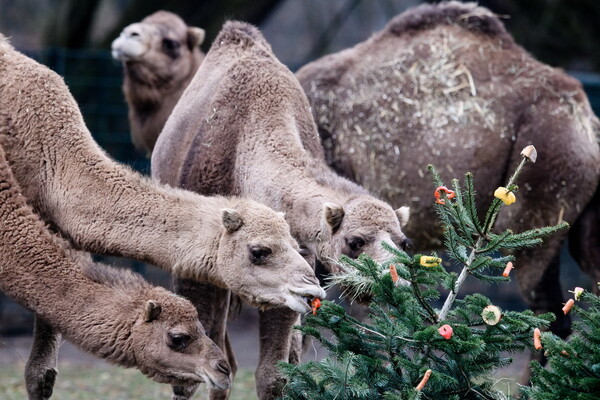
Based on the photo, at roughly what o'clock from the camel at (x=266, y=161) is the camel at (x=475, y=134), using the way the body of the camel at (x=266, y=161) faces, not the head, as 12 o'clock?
the camel at (x=475, y=134) is roughly at 9 o'clock from the camel at (x=266, y=161).

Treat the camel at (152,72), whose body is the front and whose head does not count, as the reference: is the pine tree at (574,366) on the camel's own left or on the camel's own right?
on the camel's own left

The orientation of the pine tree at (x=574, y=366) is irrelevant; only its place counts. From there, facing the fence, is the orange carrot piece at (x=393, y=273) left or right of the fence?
left

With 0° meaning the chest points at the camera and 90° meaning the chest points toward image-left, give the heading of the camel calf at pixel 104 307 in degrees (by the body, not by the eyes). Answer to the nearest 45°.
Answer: approximately 270°

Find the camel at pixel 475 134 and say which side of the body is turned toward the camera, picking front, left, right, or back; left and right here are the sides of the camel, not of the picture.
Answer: left

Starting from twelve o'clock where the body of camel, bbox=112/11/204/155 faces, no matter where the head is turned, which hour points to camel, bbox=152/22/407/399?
camel, bbox=152/22/407/399 is roughly at 10 o'clock from camel, bbox=112/11/204/155.

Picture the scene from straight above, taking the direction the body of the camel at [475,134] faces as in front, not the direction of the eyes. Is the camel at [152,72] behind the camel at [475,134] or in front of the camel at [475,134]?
in front

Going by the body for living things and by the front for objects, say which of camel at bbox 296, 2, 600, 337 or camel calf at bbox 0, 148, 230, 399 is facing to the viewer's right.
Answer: the camel calf

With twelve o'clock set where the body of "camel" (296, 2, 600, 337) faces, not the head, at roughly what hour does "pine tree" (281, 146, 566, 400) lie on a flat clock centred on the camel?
The pine tree is roughly at 9 o'clock from the camel.

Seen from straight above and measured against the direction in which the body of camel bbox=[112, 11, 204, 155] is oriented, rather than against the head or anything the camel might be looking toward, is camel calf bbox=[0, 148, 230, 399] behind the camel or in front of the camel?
in front

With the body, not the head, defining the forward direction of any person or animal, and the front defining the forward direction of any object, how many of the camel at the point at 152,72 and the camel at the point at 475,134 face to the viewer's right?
0

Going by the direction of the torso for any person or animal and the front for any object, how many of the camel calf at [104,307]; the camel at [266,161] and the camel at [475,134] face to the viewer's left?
1

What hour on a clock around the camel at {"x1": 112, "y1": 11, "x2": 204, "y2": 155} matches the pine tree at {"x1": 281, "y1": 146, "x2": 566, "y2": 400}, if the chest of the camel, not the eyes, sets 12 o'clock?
The pine tree is roughly at 10 o'clock from the camel.

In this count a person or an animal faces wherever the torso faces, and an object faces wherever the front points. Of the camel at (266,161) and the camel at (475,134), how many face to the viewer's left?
1

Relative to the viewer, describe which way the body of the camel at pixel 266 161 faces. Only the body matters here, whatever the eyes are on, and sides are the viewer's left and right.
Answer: facing the viewer and to the right of the viewer

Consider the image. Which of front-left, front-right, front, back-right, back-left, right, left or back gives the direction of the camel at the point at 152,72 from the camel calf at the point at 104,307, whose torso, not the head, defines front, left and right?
left

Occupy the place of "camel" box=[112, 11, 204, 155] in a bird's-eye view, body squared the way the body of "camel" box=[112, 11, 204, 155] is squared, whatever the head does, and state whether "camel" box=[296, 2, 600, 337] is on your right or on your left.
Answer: on your left
